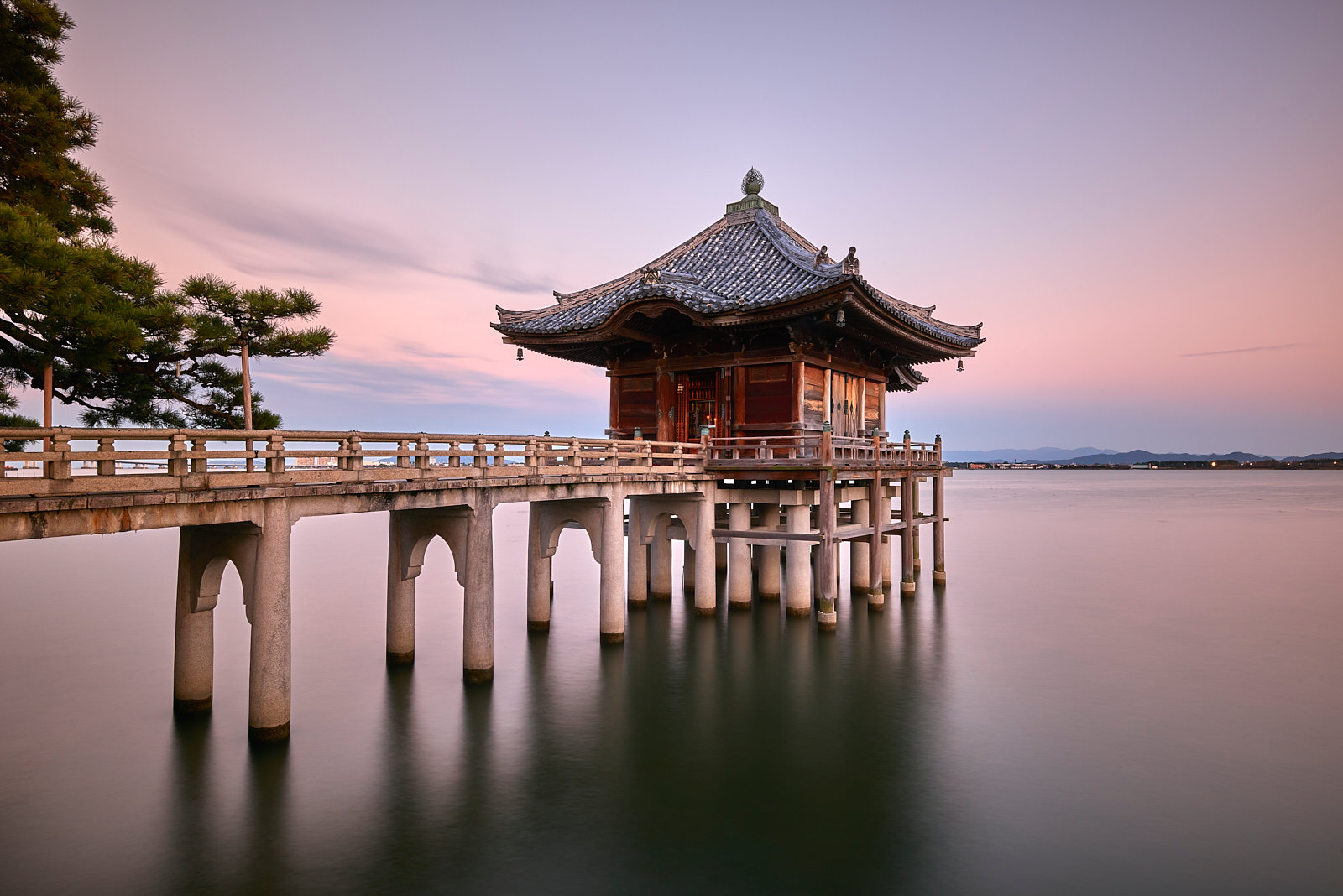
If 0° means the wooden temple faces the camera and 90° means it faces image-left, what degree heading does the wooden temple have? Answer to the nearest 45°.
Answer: approximately 45°

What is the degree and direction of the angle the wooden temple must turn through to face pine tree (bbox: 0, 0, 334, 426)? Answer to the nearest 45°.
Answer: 0° — it already faces it
